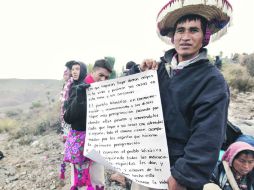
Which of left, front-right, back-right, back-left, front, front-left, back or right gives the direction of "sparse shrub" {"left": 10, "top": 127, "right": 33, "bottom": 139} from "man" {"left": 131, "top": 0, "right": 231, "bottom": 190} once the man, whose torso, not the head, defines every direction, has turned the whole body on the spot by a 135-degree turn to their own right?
front-left

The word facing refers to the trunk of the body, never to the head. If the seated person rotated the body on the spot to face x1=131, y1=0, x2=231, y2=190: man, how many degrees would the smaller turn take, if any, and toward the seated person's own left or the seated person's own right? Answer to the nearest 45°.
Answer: approximately 45° to the seated person's own right

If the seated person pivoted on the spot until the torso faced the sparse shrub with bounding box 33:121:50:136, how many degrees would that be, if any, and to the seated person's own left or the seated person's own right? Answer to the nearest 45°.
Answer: approximately 180°

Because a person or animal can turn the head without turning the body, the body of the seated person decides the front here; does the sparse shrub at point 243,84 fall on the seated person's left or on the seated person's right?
on the seated person's left

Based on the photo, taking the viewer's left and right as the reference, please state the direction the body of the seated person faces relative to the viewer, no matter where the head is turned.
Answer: facing the viewer and to the right of the viewer
